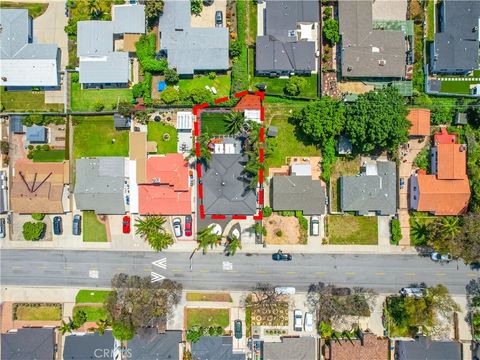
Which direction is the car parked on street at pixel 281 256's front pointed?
to the viewer's left

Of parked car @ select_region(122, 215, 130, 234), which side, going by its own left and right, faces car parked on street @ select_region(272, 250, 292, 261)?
right

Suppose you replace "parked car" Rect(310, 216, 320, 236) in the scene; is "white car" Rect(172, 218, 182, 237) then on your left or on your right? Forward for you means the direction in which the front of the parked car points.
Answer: on your left

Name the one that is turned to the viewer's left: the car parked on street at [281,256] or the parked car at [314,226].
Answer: the car parked on street

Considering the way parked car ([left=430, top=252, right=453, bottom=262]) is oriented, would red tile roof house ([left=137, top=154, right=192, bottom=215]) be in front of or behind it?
in front

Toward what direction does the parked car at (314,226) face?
away from the camera

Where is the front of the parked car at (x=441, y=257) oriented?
to the viewer's left

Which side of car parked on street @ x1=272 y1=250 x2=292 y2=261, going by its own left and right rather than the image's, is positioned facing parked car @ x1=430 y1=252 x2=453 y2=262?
back

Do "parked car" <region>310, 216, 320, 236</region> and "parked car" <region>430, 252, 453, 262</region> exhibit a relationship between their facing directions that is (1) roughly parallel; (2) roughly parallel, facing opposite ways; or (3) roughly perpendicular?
roughly perpendicular

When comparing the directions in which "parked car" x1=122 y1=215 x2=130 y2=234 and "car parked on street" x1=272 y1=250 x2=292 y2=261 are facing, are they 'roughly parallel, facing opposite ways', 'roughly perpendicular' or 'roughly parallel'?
roughly perpendicular

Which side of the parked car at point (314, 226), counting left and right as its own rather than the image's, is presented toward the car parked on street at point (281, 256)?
left

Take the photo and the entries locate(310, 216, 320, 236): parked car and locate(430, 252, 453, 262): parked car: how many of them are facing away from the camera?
1

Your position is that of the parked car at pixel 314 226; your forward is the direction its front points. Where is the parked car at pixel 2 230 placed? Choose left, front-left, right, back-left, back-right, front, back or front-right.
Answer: left

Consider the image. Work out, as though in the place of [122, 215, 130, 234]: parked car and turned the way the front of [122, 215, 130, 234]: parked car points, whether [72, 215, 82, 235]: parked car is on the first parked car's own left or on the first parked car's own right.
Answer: on the first parked car's own left

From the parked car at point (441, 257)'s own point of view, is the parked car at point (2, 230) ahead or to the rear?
ahead
